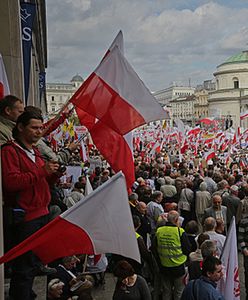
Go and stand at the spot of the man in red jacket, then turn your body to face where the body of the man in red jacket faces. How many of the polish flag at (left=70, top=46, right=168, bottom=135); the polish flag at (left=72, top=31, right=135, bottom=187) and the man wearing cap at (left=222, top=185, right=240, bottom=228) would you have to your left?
3

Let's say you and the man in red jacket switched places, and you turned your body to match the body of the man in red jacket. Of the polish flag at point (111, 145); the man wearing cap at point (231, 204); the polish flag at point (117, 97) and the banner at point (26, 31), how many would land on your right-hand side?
0

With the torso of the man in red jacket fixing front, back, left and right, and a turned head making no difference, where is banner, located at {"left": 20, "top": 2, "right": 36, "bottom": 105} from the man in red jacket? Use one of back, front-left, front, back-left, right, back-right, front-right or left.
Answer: back-left

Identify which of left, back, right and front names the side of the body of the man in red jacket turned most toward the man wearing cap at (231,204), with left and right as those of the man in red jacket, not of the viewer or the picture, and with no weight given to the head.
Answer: left

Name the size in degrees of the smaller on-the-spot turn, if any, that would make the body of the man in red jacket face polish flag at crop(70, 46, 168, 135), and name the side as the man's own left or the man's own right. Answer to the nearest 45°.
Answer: approximately 90° to the man's own left

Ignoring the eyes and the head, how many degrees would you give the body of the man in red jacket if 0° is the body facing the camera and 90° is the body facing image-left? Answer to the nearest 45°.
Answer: approximately 315°

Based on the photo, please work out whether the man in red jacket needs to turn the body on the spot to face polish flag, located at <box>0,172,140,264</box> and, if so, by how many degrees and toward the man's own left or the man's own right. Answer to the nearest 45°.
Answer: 0° — they already face it
